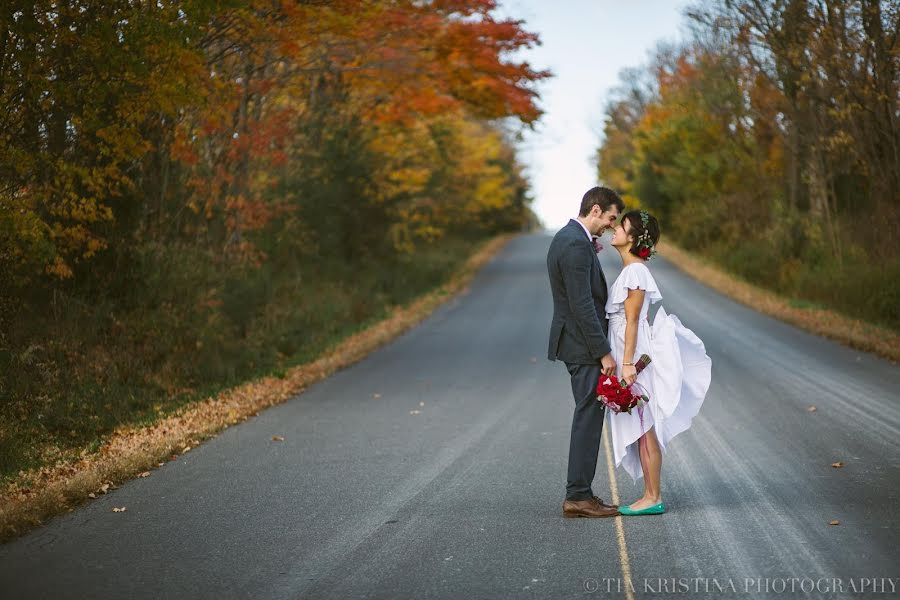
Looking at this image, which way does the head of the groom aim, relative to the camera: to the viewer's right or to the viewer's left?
to the viewer's right

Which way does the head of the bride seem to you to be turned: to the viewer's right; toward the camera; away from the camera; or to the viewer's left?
to the viewer's left

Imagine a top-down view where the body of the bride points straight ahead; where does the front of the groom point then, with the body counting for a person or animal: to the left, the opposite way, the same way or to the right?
the opposite way

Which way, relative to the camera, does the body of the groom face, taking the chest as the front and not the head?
to the viewer's right

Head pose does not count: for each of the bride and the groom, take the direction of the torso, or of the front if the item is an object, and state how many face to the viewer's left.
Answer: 1

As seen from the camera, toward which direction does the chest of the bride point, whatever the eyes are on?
to the viewer's left
